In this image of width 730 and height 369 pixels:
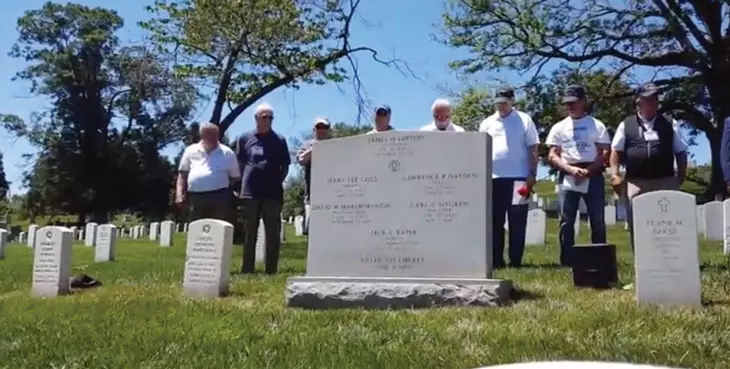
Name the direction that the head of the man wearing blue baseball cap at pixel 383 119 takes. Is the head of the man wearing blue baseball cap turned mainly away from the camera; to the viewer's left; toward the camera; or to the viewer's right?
toward the camera

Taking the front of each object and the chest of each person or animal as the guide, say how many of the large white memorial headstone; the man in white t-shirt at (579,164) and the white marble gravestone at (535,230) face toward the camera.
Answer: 3

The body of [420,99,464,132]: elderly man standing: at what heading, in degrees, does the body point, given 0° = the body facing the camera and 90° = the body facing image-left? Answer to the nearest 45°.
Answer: approximately 0°

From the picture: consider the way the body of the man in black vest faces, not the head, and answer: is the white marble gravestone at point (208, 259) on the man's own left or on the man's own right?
on the man's own right

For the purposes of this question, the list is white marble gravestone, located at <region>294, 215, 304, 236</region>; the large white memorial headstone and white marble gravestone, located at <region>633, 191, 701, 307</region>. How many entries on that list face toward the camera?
3

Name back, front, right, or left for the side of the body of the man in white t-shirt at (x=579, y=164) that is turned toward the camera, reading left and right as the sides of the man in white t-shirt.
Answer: front

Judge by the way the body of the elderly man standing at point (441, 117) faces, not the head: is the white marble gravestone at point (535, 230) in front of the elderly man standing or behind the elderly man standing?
behind

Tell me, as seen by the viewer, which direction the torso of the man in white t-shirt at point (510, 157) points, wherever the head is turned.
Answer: toward the camera

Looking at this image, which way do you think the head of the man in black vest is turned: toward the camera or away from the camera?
toward the camera

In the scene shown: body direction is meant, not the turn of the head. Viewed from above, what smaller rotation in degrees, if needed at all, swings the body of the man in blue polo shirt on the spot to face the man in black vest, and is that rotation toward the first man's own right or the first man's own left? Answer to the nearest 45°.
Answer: approximately 45° to the first man's own left

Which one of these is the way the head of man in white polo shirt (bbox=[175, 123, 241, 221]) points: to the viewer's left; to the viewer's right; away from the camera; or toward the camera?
toward the camera

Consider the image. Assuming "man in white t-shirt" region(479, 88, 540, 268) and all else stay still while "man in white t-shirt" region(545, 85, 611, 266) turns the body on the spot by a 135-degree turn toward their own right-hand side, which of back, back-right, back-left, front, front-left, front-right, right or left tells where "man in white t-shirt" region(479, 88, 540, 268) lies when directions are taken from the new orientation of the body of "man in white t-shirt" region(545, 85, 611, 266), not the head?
front-left
